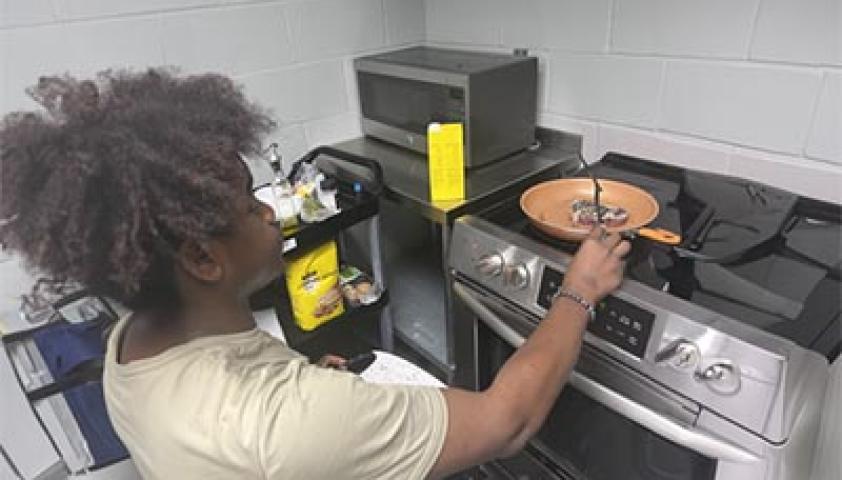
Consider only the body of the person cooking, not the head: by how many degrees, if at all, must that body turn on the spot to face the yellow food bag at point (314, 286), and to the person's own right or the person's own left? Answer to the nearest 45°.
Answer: approximately 45° to the person's own left

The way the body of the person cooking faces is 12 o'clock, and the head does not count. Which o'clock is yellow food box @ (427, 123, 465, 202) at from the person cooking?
The yellow food box is roughly at 12 o'clock from the person cooking.

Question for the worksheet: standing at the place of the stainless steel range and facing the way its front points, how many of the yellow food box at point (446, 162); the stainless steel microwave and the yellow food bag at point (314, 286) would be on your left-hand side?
0

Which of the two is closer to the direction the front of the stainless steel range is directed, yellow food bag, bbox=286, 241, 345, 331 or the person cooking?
the person cooking

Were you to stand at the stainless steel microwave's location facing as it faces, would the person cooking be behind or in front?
in front

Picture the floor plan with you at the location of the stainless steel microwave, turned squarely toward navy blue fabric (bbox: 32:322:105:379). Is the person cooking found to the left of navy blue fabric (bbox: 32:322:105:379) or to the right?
left

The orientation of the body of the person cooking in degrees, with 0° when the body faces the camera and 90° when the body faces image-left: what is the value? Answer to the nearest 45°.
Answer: approximately 225°

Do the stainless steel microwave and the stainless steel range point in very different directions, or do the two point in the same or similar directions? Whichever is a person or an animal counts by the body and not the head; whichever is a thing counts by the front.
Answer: same or similar directions

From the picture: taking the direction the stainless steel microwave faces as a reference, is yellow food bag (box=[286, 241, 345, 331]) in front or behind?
in front

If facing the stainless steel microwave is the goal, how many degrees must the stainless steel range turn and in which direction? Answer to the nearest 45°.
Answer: approximately 90° to its right

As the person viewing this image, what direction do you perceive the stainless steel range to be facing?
facing the viewer and to the left of the viewer

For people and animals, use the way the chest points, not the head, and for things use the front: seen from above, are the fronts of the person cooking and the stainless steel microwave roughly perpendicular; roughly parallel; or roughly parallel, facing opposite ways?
roughly parallel, facing opposite ways

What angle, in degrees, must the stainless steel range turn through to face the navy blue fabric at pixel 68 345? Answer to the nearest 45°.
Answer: approximately 45° to its right

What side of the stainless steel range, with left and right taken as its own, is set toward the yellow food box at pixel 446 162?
right
